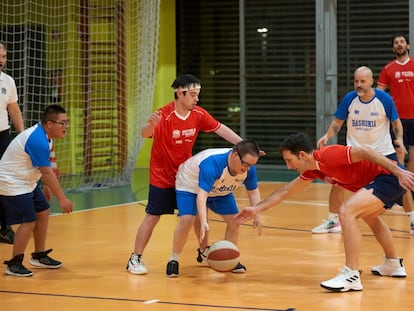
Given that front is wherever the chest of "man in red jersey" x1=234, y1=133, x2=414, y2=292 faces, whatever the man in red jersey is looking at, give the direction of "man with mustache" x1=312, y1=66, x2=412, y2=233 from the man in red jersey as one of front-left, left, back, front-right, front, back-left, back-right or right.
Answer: right

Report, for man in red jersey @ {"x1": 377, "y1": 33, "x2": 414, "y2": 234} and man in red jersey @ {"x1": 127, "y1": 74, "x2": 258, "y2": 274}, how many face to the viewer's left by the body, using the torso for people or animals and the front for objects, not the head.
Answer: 0

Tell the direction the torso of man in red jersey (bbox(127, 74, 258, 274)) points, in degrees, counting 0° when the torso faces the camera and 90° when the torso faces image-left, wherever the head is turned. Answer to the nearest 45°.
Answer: approximately 315°

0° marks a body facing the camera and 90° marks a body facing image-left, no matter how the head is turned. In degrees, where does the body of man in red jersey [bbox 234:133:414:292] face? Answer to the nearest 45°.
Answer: approximately 90°

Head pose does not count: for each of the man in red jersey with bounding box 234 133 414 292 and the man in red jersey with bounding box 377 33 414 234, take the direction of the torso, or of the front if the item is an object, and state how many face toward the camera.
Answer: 1

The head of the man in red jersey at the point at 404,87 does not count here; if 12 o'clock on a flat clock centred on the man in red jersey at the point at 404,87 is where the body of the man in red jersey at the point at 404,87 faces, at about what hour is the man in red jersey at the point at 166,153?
the man in red jersey at the point at 166,153 is roughly at 1 o'clock from the man in red jersey at the point at 404,87.

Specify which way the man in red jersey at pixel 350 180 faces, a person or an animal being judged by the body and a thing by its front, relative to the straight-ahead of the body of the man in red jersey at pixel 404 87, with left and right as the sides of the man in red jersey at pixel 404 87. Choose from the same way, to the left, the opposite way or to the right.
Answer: to the right

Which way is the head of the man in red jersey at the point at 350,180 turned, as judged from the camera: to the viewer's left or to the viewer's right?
to the viewer's left
